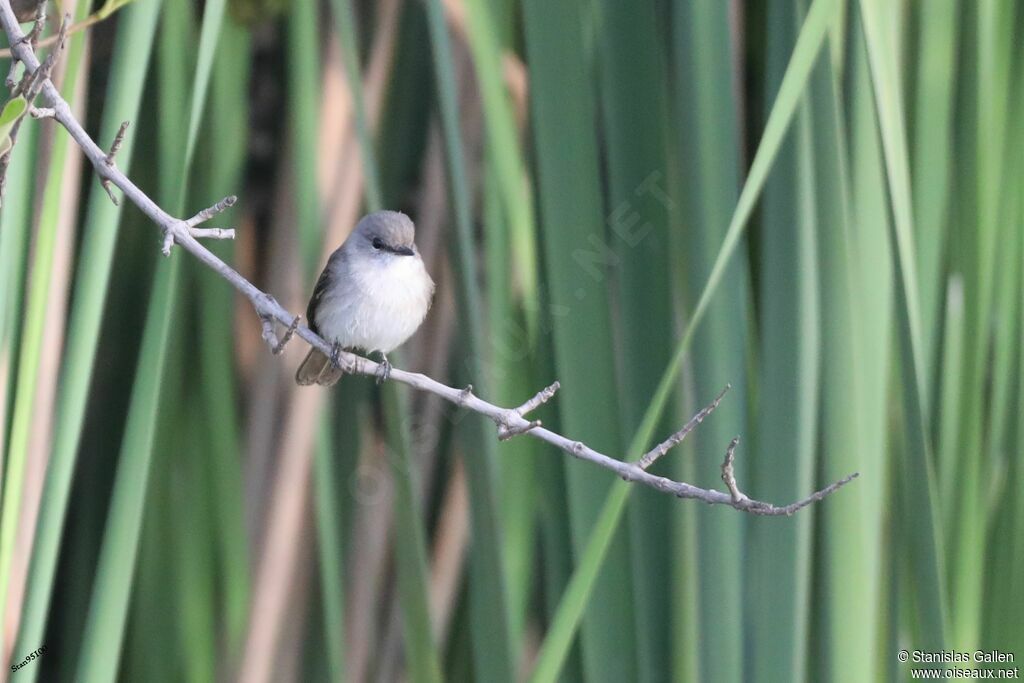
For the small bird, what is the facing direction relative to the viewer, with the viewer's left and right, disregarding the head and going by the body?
facing the viewer and to the right of the viewer
